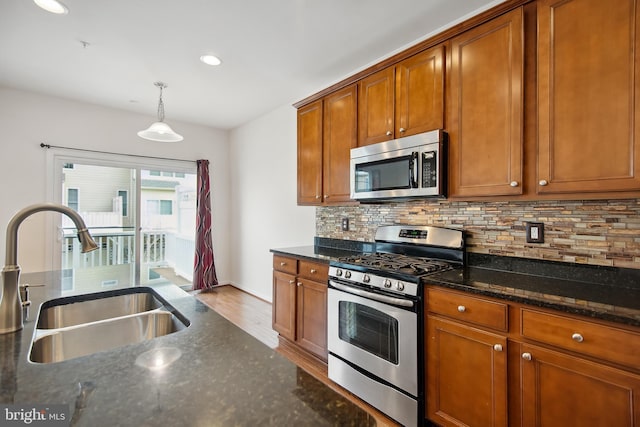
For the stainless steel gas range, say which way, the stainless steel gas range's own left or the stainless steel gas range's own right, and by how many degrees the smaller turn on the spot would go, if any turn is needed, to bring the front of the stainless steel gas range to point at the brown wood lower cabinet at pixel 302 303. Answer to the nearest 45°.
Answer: approximately 90° to the stainless steel gas range's own right

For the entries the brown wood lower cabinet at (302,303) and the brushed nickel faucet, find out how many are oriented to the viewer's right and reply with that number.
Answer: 1

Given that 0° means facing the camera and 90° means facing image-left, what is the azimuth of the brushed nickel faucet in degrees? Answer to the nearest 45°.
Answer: approximately 270°

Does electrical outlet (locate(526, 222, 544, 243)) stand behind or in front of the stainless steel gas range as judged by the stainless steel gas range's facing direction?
behind

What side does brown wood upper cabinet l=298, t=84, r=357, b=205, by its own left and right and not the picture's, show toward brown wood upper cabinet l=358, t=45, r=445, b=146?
left

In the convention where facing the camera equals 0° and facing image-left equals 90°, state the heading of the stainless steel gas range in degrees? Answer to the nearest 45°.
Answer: approximately 45°

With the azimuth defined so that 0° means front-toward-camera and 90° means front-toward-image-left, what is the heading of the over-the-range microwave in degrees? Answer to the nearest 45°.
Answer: approximately 45°
